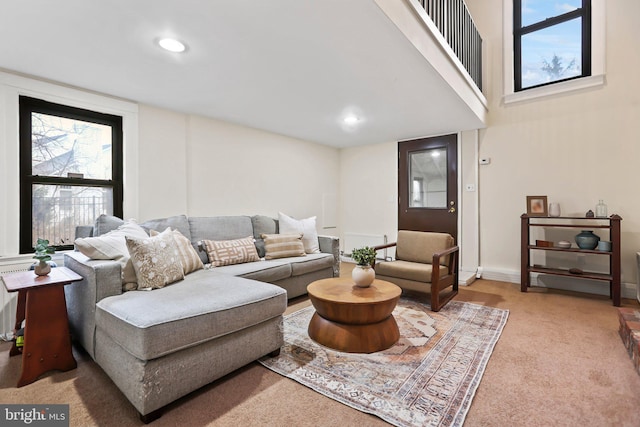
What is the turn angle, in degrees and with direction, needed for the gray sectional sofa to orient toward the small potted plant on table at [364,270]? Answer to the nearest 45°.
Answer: approximately 45° to its left

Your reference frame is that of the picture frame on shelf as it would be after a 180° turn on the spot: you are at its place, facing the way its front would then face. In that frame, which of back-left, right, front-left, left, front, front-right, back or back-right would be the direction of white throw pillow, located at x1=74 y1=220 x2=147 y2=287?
back-left

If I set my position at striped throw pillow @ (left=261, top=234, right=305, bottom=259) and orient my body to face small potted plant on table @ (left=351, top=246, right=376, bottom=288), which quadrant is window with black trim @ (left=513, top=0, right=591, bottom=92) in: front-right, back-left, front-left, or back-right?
front-left

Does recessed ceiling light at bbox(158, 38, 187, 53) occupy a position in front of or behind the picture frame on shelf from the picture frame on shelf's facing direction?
in front

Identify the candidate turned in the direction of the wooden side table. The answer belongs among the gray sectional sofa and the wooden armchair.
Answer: the wooden armchair

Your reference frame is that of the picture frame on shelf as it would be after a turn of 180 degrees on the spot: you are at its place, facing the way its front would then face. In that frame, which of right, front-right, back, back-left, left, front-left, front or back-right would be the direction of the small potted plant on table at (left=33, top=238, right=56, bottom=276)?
back-left

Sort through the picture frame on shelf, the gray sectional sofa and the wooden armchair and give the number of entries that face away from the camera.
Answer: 0

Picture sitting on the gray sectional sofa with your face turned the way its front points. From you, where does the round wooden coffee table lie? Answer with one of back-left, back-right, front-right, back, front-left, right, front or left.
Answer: front-left

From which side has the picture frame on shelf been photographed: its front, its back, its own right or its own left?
front

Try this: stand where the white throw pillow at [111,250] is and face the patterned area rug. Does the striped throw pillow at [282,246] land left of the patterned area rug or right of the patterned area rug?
left

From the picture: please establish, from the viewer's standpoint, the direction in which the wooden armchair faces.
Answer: facing the viewer and to the left of the viewer

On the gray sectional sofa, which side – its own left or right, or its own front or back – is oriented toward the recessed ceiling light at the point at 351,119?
left

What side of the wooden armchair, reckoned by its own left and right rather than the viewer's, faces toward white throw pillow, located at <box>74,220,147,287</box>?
front

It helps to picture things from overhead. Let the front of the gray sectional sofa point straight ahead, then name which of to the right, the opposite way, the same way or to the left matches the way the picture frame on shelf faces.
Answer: to the right

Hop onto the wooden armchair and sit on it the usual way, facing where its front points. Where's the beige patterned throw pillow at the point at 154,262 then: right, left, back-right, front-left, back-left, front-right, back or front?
front
